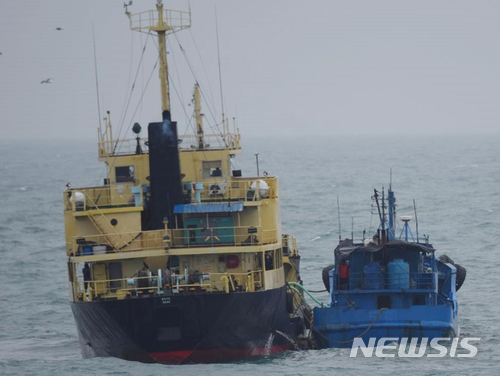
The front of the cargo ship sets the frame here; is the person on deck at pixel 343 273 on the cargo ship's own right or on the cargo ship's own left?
on the cargo ship's own right

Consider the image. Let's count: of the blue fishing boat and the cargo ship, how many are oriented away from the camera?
2

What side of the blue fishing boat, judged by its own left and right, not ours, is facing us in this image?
back

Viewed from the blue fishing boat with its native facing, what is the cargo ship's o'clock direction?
The cargo ship is roughly at 8 o'clock from the blue fishing boat.

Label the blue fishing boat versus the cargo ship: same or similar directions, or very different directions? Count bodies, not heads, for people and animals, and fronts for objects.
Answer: same or similar directions

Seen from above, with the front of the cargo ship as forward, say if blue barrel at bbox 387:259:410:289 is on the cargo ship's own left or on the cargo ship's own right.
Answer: on the cargo ship's own right

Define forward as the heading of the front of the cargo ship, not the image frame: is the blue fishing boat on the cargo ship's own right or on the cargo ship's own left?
on the cargo ship's own right

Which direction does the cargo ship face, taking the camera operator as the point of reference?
facing away from the viewer
